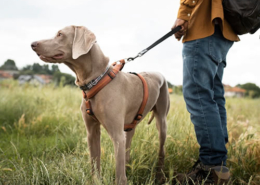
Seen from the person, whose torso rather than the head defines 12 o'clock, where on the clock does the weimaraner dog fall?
The weimaraner dog is roughly at 11 o'clock from the person.

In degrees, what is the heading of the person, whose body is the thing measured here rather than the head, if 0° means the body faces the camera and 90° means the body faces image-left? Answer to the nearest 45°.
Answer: approximately 90°

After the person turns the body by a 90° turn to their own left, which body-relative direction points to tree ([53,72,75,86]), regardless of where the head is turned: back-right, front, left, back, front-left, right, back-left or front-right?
back-right

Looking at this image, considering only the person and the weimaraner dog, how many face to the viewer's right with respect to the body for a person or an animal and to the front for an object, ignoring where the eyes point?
0

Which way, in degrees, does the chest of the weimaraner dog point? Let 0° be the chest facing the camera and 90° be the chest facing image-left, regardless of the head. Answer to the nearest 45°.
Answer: approximately 45°

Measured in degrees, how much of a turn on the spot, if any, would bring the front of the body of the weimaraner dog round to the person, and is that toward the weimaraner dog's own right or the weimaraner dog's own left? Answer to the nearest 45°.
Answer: approximately 135° to the weimaraner dog's own left
